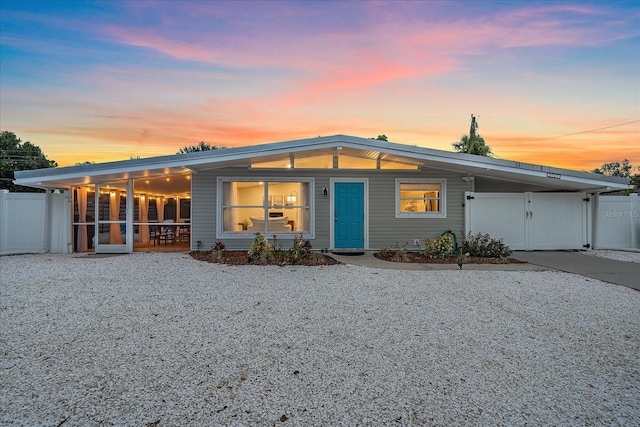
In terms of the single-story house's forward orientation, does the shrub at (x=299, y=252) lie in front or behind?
in front

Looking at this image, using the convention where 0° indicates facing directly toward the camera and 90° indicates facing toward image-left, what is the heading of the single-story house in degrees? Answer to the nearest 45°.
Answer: approximately 0°

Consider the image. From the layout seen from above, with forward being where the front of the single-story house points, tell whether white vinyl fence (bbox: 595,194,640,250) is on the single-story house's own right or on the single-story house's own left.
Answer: on the single-story house's own left

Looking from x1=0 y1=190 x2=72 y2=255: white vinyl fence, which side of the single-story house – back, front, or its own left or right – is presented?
right

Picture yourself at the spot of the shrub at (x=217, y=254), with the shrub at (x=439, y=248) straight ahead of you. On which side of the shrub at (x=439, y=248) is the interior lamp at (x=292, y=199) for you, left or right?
left

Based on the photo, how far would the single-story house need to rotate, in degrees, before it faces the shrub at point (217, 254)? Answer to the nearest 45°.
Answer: approximately 45° to its right
